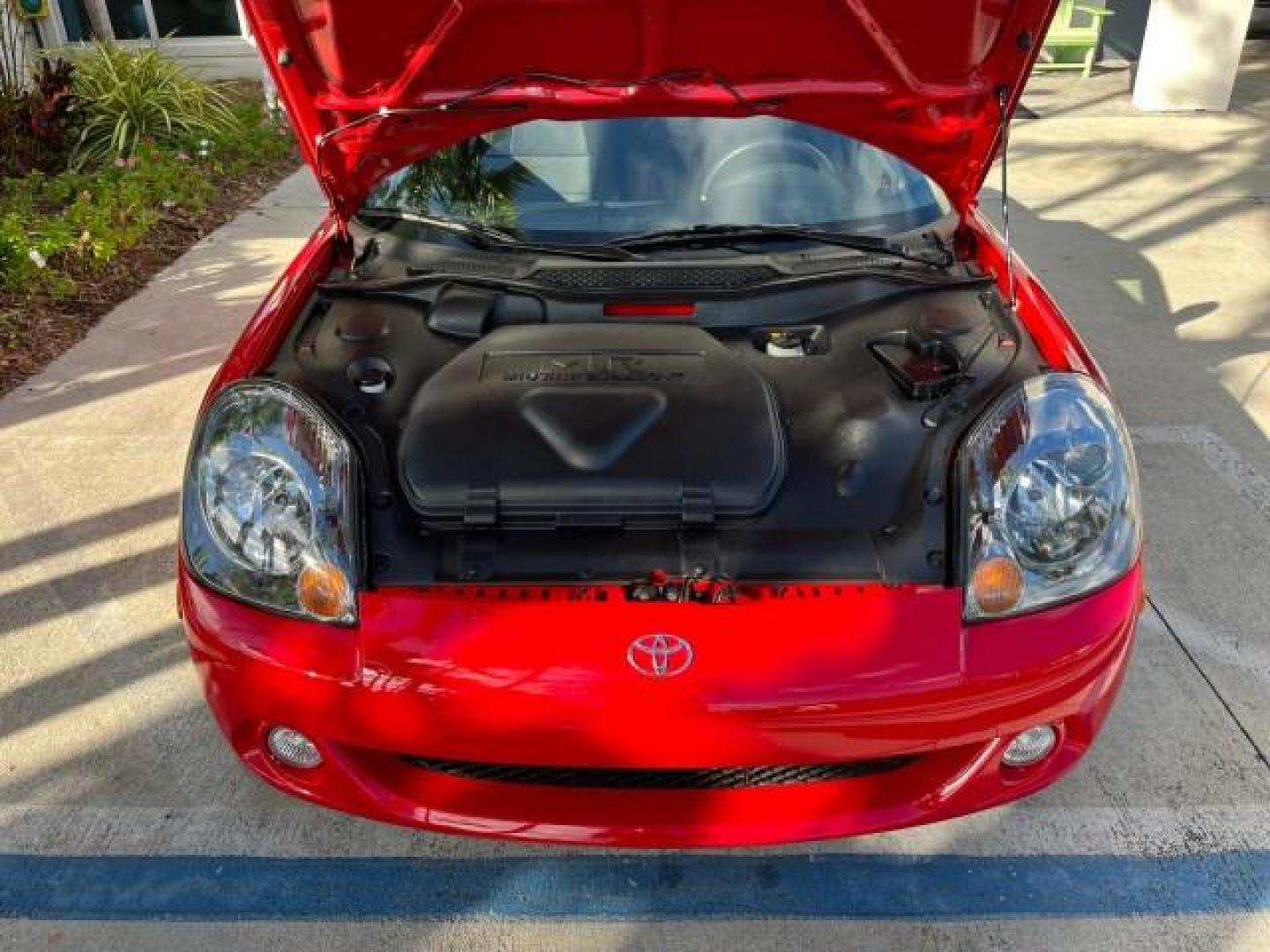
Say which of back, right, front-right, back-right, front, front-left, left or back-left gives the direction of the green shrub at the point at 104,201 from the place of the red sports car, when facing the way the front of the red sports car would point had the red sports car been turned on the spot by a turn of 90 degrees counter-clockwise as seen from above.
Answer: back-left

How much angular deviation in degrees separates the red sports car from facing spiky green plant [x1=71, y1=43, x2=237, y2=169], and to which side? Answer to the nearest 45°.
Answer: approximately 135° to its right

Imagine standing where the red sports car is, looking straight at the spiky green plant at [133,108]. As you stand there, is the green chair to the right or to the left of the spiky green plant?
right

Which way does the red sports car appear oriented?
toward the camera

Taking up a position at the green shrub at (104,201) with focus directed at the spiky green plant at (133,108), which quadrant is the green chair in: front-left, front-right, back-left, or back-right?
front-right
